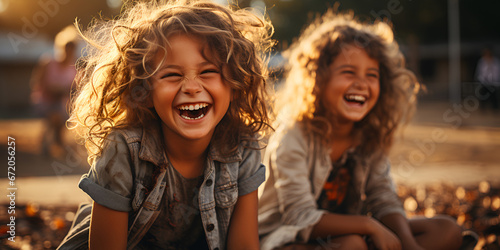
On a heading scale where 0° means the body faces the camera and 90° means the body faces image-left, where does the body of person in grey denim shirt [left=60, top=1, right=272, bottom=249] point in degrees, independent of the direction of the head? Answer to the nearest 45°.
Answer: approximately 0°

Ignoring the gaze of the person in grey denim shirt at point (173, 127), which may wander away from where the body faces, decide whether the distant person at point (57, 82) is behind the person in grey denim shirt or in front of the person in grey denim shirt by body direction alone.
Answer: behind
